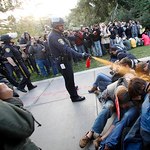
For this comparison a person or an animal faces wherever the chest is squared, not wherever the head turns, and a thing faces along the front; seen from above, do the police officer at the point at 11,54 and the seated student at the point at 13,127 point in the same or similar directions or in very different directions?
same or similar directions

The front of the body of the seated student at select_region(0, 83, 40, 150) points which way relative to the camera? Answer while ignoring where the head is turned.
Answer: to the viewer's right

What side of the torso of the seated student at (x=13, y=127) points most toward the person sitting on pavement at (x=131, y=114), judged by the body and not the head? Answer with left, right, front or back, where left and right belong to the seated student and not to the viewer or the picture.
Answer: front

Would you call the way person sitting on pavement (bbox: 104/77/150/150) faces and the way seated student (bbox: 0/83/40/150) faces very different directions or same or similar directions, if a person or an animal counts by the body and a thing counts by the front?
very different directions

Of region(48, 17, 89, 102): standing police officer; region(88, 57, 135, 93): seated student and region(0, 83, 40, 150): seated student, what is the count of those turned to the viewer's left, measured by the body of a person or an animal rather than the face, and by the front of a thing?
1

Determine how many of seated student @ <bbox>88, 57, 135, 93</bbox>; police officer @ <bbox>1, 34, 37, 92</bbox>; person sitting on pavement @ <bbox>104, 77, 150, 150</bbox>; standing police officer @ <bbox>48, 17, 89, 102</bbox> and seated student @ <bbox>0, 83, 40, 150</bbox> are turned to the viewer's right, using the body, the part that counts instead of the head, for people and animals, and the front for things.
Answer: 3

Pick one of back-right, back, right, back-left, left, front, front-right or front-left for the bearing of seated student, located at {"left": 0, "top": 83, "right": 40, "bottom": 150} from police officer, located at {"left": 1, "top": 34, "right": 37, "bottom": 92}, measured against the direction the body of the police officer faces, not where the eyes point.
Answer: right

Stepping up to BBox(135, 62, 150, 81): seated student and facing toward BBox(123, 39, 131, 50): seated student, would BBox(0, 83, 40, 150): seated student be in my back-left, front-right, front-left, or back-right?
back-left

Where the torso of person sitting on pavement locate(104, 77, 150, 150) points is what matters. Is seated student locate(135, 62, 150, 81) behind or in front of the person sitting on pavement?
behind

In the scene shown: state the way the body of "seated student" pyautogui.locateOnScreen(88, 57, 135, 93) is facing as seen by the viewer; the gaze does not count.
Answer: to the viewer's left

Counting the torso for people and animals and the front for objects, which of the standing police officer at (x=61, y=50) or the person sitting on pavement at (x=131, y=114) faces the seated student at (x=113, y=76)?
the standing police officer

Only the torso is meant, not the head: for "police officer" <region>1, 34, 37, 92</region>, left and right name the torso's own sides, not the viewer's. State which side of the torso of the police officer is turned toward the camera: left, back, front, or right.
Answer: right

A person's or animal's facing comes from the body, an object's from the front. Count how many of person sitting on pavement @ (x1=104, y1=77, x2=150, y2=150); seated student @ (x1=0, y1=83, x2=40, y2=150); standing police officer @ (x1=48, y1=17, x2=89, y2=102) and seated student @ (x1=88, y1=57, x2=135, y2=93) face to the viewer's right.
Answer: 2
